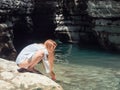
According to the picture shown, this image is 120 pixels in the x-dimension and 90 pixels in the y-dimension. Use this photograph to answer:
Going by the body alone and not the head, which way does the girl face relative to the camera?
to the viewer's right
